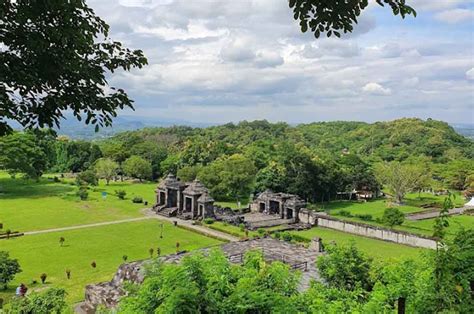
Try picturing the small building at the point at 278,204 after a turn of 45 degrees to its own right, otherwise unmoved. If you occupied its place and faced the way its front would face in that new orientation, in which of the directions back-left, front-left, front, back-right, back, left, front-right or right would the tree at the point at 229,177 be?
front-right

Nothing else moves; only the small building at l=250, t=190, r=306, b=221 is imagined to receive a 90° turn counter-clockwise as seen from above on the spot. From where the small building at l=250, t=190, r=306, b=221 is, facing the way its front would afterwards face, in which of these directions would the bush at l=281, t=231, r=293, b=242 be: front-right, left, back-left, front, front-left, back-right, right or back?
front-right

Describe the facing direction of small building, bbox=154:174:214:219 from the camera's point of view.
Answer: facing the viewer and to the left of the viewer

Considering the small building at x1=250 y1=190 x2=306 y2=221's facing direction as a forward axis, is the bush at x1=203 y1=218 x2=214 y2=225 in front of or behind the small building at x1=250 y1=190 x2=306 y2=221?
in front

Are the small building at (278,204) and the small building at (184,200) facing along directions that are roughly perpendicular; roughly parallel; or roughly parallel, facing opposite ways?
roughly parallel

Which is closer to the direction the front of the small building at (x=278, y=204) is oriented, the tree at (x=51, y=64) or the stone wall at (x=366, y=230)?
the tree

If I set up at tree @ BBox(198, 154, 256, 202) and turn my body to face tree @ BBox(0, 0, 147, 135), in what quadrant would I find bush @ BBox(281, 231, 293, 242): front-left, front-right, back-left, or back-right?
front-left

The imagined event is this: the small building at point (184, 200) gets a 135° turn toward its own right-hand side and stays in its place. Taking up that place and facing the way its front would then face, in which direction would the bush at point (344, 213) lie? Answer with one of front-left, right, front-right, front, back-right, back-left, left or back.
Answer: right

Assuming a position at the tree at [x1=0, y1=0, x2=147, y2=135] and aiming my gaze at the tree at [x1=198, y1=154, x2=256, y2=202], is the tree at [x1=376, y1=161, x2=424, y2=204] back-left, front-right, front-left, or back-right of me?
front-right

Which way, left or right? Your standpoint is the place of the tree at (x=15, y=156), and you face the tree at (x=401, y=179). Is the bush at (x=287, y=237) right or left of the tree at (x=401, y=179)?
right

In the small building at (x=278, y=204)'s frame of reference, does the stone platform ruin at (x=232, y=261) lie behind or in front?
in front

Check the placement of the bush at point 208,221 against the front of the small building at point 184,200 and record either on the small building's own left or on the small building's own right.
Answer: on the small building's own left

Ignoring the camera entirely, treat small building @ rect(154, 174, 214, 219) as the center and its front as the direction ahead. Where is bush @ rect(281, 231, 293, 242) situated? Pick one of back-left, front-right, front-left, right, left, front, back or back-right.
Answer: left

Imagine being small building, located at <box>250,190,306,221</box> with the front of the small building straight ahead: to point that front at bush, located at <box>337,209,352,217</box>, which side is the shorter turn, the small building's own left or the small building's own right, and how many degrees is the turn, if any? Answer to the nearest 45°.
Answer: approximately 135° to the small building's own left
